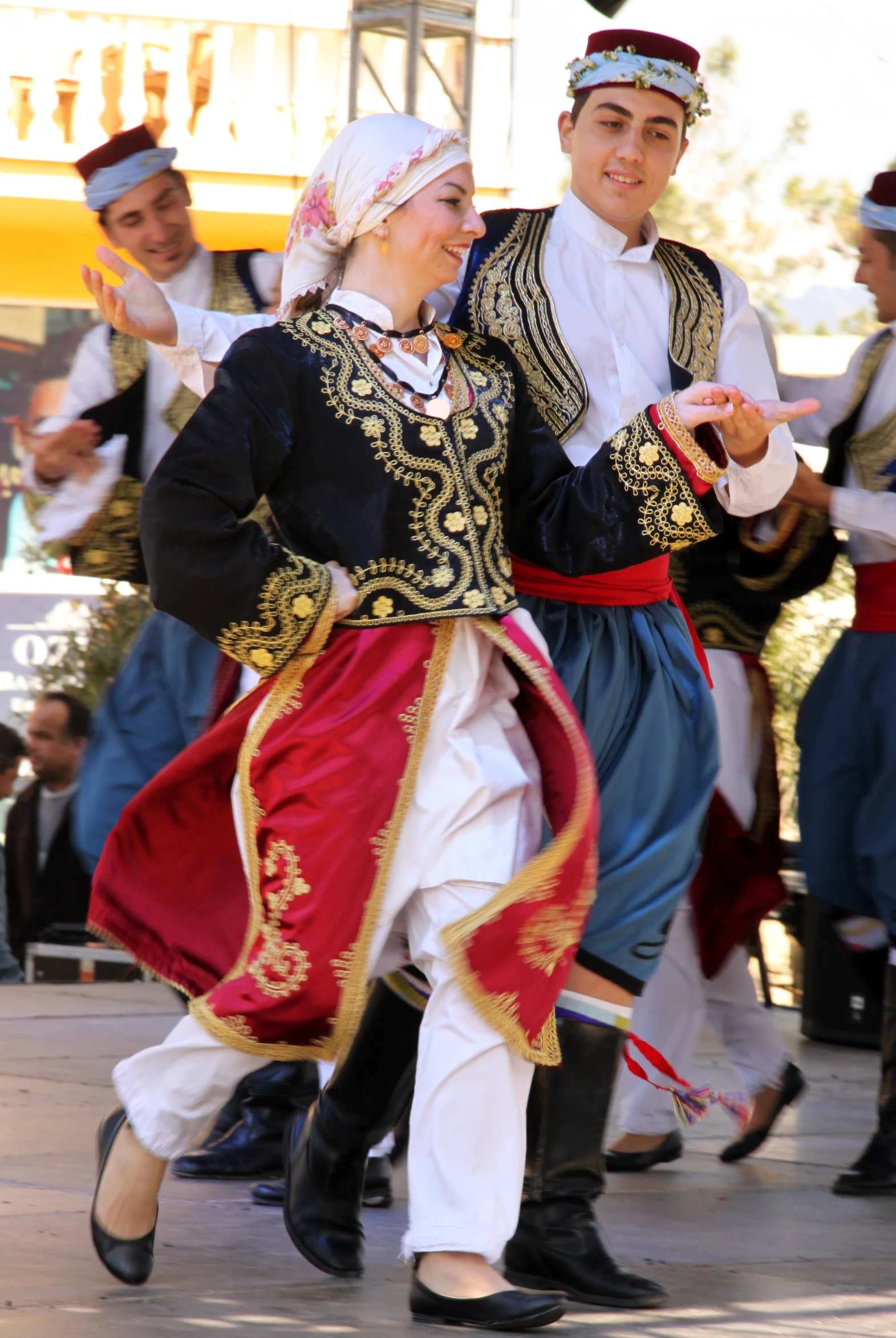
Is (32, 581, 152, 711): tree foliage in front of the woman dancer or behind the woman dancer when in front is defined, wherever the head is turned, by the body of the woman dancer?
behind

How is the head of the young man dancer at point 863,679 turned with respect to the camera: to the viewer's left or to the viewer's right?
to the viewer's left

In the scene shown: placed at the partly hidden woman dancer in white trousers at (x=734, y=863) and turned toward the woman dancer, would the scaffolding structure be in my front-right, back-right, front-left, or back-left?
back-right

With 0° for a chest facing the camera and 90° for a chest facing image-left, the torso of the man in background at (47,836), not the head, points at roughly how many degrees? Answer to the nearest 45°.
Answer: approximately 45°

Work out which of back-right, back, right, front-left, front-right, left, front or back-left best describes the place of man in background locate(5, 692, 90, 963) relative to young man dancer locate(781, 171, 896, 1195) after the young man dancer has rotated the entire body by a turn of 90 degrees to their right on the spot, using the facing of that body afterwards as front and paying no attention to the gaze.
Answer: front-left

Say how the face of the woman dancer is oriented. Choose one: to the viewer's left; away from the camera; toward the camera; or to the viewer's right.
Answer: to the viewer's right

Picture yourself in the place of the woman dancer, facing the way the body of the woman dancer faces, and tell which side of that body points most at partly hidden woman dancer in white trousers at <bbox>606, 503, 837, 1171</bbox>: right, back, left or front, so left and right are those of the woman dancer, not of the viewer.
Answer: left

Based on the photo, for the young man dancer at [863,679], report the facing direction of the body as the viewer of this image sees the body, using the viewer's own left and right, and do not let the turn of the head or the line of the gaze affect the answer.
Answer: facing to the left of the viewer

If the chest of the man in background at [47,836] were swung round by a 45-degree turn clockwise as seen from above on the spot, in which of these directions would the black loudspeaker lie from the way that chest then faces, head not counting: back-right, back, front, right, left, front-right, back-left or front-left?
back-left

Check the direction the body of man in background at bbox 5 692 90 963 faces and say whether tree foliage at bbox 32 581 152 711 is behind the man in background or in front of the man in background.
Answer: behind

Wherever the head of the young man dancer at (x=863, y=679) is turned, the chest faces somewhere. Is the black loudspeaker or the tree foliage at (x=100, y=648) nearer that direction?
the tree foliage

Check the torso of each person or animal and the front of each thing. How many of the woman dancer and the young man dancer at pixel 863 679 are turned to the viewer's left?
1
